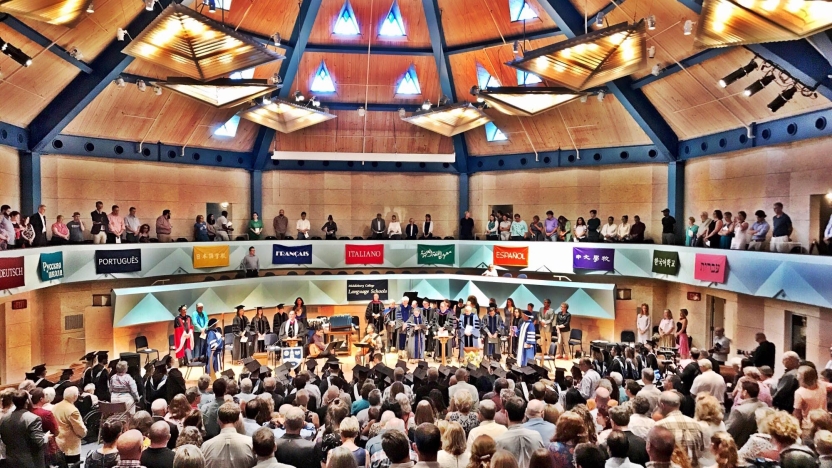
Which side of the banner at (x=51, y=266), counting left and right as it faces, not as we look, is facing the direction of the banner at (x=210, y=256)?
left

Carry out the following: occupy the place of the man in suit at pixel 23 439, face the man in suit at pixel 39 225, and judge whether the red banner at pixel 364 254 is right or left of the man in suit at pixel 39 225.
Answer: right

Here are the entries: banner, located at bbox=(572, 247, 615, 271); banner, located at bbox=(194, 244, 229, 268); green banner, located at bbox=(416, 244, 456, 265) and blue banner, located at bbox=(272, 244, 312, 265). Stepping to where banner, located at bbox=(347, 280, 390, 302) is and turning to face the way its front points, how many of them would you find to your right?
2

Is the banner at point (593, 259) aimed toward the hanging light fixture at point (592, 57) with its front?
yes

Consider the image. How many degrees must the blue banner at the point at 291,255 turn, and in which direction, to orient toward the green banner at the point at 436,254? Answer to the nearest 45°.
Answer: approximately 90° to its left
